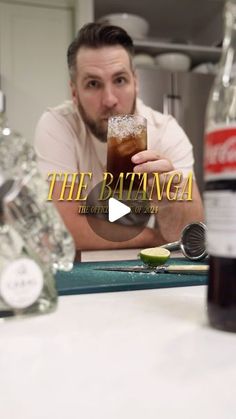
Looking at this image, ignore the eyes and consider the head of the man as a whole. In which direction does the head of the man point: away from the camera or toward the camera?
toward the camera

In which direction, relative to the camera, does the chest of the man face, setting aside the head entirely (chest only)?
toward the camera

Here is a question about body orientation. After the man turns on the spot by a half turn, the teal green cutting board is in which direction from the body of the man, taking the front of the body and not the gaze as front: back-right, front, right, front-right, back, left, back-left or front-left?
back

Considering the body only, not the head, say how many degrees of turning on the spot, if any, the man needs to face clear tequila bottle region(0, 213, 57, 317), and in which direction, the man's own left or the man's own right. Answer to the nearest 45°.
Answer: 0° — they already face it

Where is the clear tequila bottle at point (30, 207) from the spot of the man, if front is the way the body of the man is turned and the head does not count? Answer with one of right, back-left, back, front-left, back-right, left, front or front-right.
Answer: front

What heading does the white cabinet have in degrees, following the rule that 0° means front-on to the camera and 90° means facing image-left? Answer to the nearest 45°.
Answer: approximately 0°

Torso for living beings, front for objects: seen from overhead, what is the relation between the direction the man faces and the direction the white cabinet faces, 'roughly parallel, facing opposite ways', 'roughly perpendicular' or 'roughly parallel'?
roughly parallel

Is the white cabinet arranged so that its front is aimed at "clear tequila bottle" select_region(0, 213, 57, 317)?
yes

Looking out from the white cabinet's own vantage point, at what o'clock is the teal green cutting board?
The teal green cutting board is roughly at 12 o'clock from the white cabinet.

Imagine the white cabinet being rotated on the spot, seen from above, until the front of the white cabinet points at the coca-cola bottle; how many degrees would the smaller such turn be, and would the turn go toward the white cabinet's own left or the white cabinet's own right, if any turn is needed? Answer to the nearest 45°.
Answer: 0° — it already faces it

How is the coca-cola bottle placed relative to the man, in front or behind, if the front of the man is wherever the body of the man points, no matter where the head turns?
in front

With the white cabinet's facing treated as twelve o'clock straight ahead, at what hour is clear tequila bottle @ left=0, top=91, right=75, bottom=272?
The clear tequila bottle is roughly at 12 o'clock from the white cabinet.

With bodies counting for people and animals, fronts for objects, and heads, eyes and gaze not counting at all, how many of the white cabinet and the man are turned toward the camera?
2
